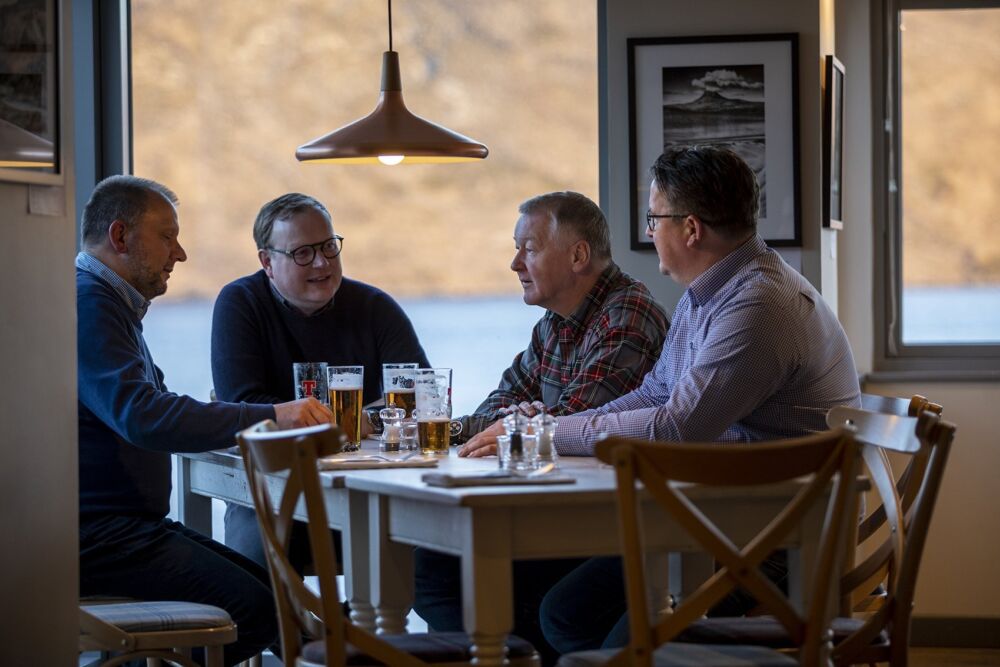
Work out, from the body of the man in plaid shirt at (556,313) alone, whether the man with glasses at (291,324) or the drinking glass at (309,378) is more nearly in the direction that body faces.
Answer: the drinking glass

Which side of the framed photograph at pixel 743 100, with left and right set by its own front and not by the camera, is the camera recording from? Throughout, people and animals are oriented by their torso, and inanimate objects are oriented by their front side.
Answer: front

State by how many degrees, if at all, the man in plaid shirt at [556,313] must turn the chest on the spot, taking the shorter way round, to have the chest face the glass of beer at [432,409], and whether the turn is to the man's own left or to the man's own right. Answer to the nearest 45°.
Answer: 0° — they already face it

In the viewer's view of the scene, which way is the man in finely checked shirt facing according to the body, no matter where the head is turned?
to the viewer's left

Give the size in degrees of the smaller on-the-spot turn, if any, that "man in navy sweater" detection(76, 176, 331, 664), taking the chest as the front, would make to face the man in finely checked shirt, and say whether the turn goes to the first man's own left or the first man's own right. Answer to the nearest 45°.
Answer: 0° — they already face them

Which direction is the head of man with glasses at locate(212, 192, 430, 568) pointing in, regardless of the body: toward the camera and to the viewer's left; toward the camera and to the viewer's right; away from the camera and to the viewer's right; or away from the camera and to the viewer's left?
toward the camera and to the viewer's right

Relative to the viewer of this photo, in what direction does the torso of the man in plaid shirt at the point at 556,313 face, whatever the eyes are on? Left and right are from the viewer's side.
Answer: facing the viewer and to the left of the viewer

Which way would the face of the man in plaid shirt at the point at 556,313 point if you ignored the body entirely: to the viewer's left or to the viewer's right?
to the viewer's left

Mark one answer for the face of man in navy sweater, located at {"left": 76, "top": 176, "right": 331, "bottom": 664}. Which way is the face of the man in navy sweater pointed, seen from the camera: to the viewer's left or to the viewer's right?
to the viewer's right

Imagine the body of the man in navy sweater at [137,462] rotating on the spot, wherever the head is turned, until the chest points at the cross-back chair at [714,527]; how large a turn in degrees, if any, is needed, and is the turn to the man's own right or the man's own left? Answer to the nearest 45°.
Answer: approximately 45° to the man's own right
